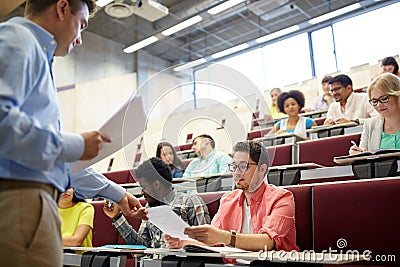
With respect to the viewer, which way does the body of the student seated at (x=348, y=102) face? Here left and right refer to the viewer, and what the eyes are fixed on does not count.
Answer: facing the viewer and to the left of the viewer

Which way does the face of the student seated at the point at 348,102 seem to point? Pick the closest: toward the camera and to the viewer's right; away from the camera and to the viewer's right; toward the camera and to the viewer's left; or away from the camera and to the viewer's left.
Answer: toward the camera and to the viewer's left

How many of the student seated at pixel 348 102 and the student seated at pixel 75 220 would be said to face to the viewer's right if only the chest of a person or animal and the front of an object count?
0

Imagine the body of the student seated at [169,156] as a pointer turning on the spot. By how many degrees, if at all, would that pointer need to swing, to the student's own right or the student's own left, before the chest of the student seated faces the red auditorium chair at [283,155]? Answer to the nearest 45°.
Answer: approximately 90° to the student's own left

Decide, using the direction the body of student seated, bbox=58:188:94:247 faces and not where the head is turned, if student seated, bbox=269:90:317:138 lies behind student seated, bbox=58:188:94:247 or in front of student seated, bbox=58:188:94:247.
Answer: behind

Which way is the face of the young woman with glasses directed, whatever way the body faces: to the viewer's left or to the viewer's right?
to the viewer's left

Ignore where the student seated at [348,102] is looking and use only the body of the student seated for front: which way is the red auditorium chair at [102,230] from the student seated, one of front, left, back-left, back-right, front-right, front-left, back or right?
front
